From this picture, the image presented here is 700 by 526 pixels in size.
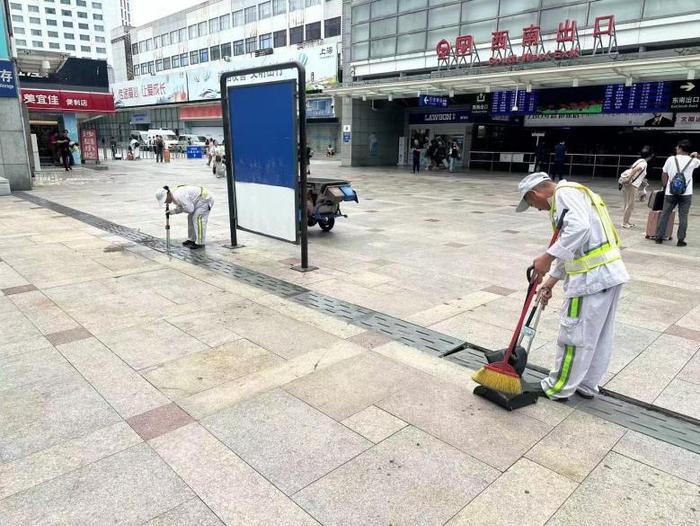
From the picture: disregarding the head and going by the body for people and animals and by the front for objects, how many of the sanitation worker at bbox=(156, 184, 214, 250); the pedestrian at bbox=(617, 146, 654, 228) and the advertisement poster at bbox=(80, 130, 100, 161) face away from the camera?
0

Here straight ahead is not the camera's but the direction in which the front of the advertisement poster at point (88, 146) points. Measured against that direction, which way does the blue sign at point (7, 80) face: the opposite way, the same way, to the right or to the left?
the same way

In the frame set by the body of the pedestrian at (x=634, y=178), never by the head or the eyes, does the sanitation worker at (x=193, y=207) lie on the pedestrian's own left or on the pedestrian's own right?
on the pedestrian's own right

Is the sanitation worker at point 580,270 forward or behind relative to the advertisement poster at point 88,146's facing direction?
forward

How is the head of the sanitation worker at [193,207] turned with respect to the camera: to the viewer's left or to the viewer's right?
to the viewer's left

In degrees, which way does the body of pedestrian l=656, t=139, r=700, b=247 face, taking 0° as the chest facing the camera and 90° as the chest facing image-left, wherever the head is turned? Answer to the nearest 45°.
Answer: approximately 180°

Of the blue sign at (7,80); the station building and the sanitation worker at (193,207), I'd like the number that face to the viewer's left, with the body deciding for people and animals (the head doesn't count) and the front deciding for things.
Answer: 1

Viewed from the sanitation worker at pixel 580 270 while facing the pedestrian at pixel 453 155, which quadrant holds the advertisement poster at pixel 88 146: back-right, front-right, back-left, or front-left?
front-left

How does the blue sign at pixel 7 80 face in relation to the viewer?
toward the camera

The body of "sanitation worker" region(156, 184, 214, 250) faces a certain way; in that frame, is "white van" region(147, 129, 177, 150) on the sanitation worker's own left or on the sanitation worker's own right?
on the sanitation worker's own right
